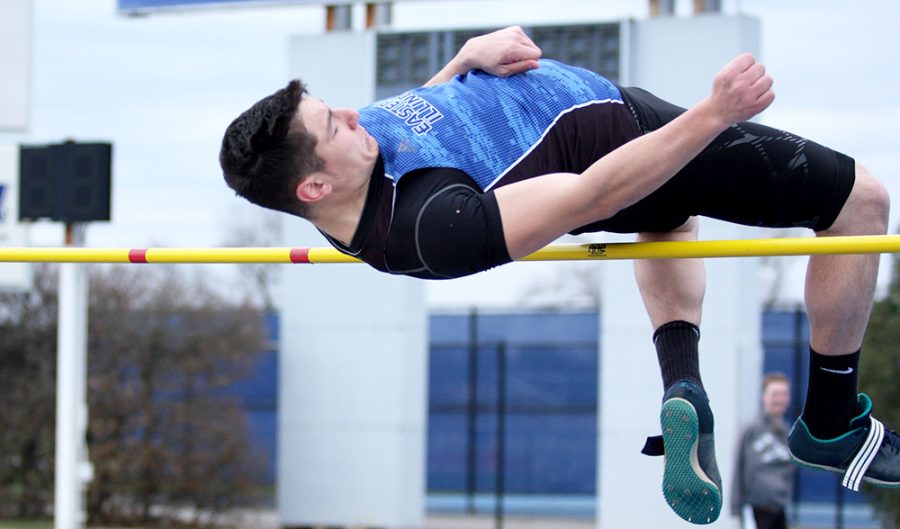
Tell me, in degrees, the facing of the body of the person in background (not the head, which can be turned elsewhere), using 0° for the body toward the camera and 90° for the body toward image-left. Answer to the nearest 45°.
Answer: approximately 315°

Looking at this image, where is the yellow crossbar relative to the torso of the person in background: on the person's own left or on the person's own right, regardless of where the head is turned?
on the person's own right

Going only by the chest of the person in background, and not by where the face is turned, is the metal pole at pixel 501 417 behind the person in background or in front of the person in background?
behind

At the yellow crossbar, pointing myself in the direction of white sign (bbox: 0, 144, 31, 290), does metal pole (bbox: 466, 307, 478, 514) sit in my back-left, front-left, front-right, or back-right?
front-right

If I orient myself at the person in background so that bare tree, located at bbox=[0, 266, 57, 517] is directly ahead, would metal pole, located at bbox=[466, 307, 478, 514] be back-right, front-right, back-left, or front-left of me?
front-right

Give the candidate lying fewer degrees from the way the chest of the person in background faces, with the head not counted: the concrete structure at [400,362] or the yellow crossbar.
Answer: the yellow crossbar

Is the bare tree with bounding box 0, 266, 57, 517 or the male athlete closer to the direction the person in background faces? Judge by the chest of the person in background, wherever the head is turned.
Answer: the male athlete

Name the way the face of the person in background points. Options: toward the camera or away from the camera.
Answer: toward the camera

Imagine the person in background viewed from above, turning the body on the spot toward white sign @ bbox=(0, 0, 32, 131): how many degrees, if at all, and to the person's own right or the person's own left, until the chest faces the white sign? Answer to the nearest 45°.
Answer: approximately 135° to the person's own right

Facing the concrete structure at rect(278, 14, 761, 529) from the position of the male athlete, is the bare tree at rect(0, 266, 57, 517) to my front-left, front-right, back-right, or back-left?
front-left

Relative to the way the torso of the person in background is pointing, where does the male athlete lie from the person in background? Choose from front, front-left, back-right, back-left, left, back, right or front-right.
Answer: front-right
